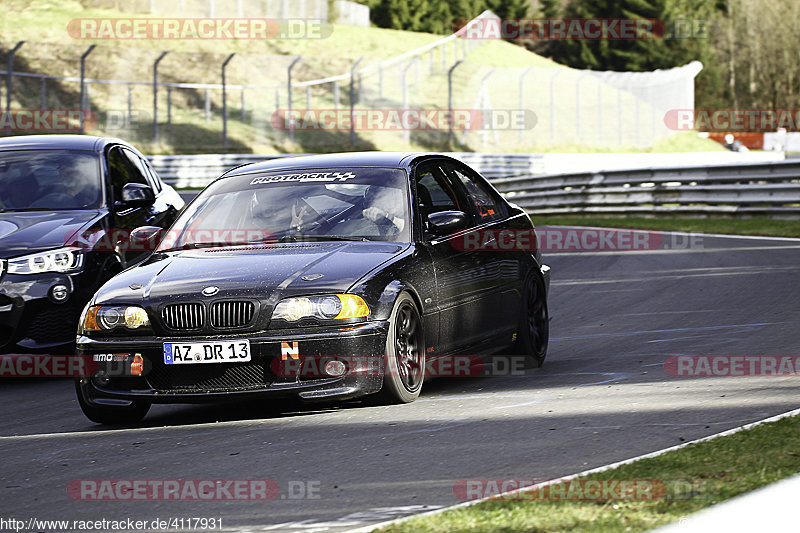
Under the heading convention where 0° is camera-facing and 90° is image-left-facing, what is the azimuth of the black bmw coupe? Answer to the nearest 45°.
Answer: approximately 45°

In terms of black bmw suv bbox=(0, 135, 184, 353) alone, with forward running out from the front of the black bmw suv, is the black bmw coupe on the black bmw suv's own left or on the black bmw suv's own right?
on the black bmw suv's own left

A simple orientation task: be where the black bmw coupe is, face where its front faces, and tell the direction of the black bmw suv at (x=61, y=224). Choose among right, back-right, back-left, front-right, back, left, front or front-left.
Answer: right

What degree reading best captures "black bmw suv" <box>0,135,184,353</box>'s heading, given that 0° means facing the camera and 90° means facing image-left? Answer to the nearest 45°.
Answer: approximately 45°

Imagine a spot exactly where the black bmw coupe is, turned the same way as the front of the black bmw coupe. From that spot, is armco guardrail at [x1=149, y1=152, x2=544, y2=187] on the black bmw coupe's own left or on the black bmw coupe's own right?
on the black bmw coupe's own right

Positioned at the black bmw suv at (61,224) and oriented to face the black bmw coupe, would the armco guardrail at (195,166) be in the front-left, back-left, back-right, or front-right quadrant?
back-left
